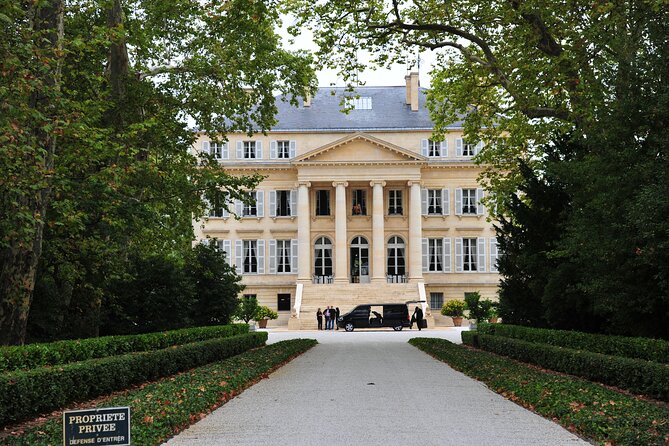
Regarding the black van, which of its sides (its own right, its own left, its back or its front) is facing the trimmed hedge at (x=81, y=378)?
left

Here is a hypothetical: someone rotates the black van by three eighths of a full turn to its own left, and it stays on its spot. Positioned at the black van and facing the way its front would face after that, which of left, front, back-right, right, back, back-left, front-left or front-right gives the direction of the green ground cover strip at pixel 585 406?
front-right

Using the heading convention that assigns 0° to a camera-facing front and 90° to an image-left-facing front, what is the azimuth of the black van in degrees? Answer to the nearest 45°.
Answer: approximately 90°

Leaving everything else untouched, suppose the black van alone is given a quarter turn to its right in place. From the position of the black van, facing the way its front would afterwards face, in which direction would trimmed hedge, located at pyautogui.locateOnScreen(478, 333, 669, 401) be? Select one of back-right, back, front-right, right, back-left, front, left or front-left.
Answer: back

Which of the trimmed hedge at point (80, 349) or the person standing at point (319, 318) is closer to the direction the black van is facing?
the person standing

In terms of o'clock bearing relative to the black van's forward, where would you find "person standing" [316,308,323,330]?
The person standing is roughly at 1 o'clock from the black van.

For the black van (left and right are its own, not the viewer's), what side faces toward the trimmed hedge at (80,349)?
left

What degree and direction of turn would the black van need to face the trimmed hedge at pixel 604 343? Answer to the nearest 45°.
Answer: approximately 90° to its left

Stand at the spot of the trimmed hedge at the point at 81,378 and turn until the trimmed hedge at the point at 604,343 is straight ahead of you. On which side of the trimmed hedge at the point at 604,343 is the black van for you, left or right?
left

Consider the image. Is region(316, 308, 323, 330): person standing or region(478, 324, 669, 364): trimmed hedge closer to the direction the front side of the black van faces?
the person standing
